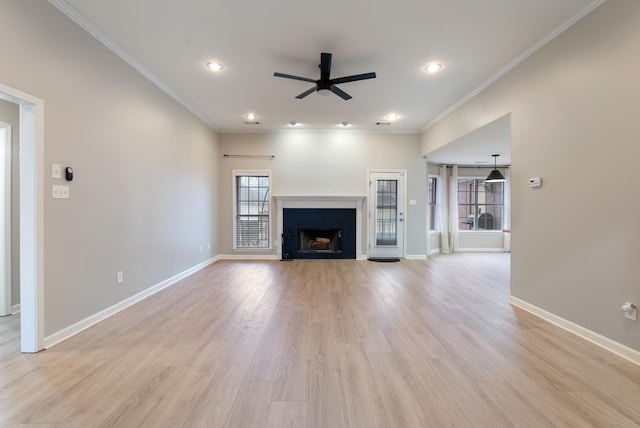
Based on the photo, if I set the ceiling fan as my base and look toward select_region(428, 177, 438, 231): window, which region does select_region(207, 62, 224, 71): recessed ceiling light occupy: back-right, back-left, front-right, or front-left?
back-left

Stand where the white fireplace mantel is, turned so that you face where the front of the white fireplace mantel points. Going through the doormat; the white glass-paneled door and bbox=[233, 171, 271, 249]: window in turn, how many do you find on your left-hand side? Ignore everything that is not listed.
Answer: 2

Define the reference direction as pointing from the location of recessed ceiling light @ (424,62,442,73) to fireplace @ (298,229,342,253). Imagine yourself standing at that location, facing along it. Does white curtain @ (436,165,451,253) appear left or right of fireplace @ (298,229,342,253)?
right

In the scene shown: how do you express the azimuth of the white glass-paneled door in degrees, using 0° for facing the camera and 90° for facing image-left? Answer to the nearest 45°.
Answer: approximately 0°

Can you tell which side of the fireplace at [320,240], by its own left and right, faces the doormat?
left

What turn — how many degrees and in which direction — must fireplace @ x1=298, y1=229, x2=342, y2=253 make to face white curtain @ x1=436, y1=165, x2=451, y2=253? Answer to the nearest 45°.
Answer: approximately 90° to its left

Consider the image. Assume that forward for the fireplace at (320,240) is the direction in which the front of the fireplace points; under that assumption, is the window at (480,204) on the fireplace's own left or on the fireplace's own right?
on the fireplace's own left

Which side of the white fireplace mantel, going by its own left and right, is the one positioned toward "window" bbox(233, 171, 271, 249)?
right

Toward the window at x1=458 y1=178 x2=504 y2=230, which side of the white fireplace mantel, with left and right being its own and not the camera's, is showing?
left

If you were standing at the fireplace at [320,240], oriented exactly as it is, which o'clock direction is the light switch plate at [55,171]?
The light switch plate is roughly at 1 o'clock from the fireplace.

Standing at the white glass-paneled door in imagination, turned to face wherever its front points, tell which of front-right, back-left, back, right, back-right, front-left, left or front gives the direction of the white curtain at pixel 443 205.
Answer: back-left
